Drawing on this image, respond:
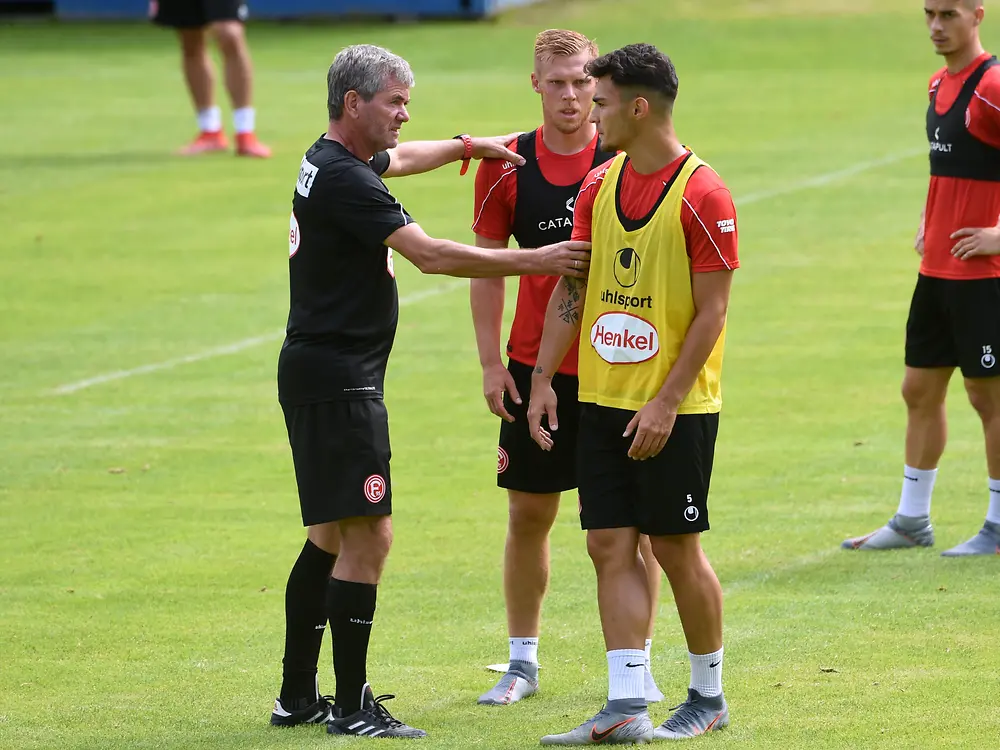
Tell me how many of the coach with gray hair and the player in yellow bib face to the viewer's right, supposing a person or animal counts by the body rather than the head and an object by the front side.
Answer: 1

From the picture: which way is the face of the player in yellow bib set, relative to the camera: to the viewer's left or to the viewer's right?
to the viewer's left

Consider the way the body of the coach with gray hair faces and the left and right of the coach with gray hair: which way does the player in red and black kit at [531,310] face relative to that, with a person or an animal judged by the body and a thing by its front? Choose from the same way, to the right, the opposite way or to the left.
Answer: to the right

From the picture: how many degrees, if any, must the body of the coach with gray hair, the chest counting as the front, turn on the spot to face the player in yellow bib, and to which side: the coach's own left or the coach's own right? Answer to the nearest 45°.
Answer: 0° — they already face them

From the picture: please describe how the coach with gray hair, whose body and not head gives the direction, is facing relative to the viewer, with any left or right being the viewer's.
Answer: facing to the right of the viewer

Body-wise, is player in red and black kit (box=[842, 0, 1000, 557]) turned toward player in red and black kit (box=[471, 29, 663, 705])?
yes

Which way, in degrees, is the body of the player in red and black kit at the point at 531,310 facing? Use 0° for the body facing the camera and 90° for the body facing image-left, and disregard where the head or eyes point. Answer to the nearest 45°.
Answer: approximately 0°

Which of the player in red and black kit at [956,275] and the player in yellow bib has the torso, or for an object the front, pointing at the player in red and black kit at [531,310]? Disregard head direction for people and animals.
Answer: the player in red and black kit at [956,275]

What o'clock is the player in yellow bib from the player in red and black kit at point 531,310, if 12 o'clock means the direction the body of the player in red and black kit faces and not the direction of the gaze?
The player in yellow bib is roughly at 11 o'clock from the player in red and black kit.

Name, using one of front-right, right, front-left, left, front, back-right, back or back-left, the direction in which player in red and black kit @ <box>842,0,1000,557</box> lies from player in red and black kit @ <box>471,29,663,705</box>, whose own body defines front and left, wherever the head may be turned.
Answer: back-left

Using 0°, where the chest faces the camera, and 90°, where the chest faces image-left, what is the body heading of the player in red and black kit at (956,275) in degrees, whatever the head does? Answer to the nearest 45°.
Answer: approximately 45°

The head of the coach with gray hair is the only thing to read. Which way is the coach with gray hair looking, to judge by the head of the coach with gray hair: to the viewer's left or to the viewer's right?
to the viewer's right

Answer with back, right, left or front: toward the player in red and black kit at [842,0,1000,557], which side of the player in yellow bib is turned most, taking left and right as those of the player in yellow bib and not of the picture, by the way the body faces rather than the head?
back

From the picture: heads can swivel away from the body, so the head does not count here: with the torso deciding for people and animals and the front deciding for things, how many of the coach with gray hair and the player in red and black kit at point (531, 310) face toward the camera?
1
